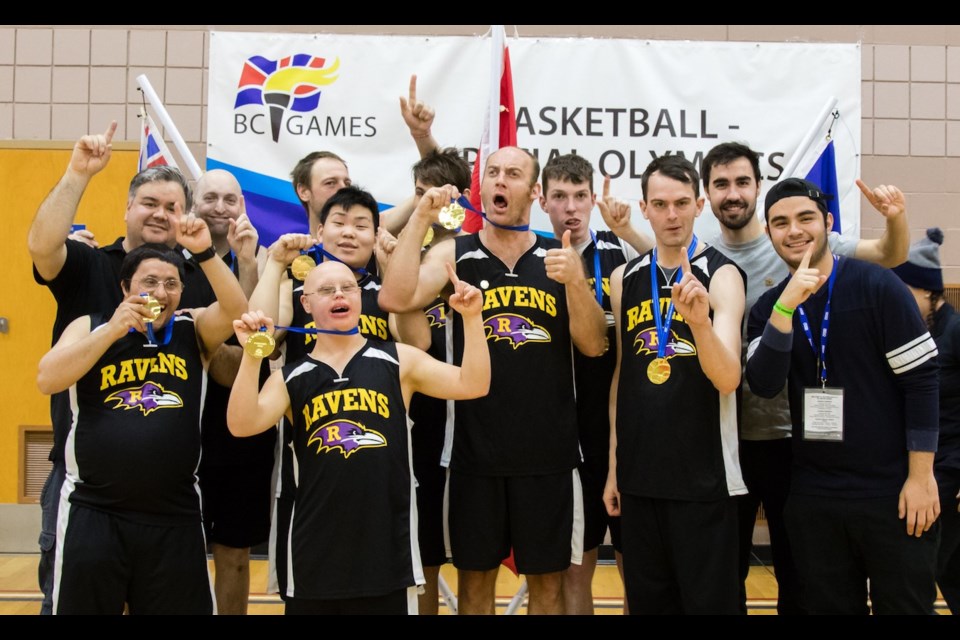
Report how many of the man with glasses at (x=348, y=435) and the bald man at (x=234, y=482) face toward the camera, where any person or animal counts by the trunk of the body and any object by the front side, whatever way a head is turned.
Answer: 2

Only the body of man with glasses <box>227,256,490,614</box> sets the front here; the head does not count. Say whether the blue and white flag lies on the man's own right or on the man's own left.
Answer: on the man's own left

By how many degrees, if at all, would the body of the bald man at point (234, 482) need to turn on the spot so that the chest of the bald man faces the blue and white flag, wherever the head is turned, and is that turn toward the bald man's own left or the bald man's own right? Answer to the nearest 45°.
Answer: approximately 90° to the bald man's own left

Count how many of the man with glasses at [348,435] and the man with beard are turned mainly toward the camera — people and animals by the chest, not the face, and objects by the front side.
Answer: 2

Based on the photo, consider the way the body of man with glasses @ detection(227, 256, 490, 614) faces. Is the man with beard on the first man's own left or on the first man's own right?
on the first man's own left

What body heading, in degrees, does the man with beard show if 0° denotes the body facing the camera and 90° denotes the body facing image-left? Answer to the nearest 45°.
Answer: approximately 0°

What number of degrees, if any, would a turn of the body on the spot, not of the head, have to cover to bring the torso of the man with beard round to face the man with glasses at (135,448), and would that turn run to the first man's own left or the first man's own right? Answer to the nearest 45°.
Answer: approximately 45° to the first man's own right
